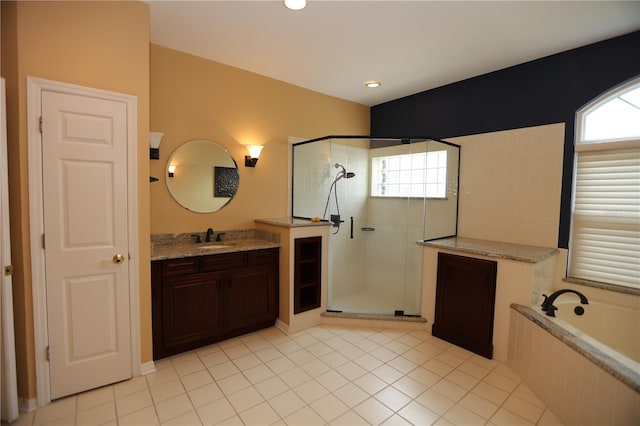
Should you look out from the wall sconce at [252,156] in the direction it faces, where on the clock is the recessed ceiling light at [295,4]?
The recessed ceiling light is roughly at 1 o'clock from the wall sconce.

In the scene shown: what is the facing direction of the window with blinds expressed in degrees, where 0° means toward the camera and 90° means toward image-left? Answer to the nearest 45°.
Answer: approximately 45°

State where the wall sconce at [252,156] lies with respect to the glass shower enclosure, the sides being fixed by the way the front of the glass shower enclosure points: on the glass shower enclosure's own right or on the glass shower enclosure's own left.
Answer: on the glass shower enclosure's own right
